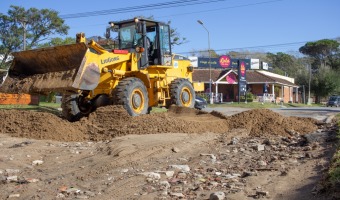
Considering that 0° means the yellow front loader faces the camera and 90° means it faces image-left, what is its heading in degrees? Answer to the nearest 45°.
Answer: approximately 45°

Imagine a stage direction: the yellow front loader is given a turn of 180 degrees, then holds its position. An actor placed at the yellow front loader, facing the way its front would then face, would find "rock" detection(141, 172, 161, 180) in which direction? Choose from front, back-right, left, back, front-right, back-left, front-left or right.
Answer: back-right

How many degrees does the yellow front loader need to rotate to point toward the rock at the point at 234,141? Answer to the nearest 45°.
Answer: approximately 90° to its left

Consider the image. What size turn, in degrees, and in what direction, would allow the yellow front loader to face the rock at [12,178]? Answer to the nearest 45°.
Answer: approximately 45° to its left

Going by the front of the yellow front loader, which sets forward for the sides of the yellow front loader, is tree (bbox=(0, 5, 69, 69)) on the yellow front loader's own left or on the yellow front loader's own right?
on the yellow front loader's own right

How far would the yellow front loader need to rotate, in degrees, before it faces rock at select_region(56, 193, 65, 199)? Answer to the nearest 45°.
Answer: approximately 45° to its left

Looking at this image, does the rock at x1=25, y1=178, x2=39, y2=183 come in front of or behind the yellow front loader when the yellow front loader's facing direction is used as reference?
in front

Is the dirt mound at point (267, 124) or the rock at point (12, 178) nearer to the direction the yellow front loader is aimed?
the rock
